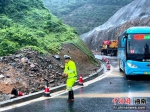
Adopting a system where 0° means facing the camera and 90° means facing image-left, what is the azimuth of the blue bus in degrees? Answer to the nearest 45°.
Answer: approximately 0°
